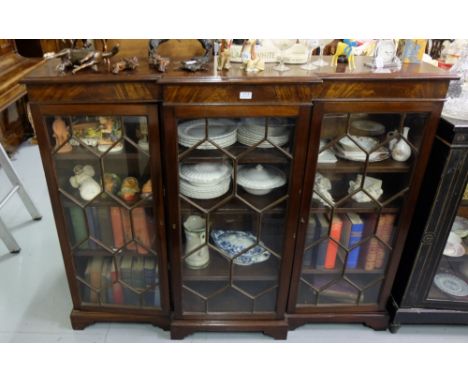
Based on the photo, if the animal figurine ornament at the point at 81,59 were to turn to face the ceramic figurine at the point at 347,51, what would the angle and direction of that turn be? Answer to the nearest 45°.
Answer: approximately 180°

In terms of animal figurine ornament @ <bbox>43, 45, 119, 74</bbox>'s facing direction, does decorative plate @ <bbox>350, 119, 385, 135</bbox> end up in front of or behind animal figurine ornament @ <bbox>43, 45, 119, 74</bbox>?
behind

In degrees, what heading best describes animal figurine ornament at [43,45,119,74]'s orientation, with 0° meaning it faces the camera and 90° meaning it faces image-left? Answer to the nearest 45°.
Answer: approximately 90°

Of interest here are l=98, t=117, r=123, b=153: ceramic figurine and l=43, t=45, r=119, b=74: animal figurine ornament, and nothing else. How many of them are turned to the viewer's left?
1

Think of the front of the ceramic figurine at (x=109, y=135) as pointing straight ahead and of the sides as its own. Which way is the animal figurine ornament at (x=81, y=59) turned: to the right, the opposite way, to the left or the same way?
to the right

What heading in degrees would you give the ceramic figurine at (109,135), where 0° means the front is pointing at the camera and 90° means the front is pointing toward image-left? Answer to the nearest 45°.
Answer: approximately 0°

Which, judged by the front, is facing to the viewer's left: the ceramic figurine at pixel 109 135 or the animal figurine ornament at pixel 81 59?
the animal figurine ornament
